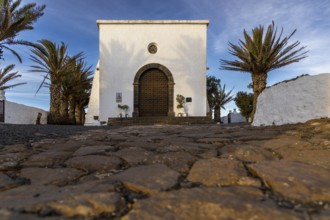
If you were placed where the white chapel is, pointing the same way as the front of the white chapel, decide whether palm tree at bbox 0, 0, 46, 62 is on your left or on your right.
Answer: on your right

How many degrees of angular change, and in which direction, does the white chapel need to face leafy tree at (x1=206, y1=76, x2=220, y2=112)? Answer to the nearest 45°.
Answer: approximately 135° to its left

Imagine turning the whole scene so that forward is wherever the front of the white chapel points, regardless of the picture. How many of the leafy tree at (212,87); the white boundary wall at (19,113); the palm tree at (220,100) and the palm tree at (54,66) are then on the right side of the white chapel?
2

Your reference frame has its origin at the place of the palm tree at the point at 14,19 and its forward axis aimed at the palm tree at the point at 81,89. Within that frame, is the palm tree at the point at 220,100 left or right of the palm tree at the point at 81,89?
right

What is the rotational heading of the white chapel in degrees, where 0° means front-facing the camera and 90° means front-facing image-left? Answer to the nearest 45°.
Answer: approximately 0°

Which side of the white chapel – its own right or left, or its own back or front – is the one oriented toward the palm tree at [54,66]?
right

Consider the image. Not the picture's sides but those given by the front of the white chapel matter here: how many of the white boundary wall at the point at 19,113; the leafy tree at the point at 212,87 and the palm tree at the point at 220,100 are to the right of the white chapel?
1

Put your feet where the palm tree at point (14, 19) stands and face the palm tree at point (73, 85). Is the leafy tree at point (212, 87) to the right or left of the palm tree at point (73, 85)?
right

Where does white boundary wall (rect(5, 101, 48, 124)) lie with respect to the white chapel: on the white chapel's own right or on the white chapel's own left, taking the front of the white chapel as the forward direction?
on the white chapel's own right
